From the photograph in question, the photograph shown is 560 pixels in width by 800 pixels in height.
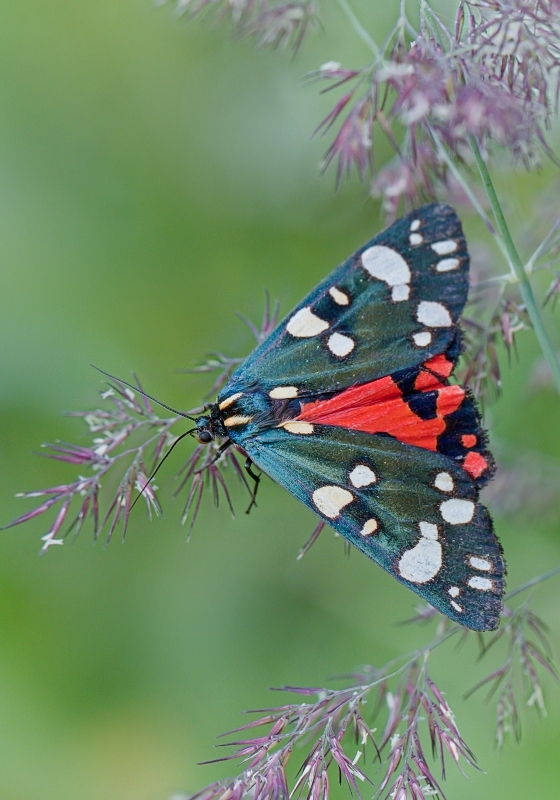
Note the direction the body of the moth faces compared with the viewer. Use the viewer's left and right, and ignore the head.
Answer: facing to the left of the viewer
